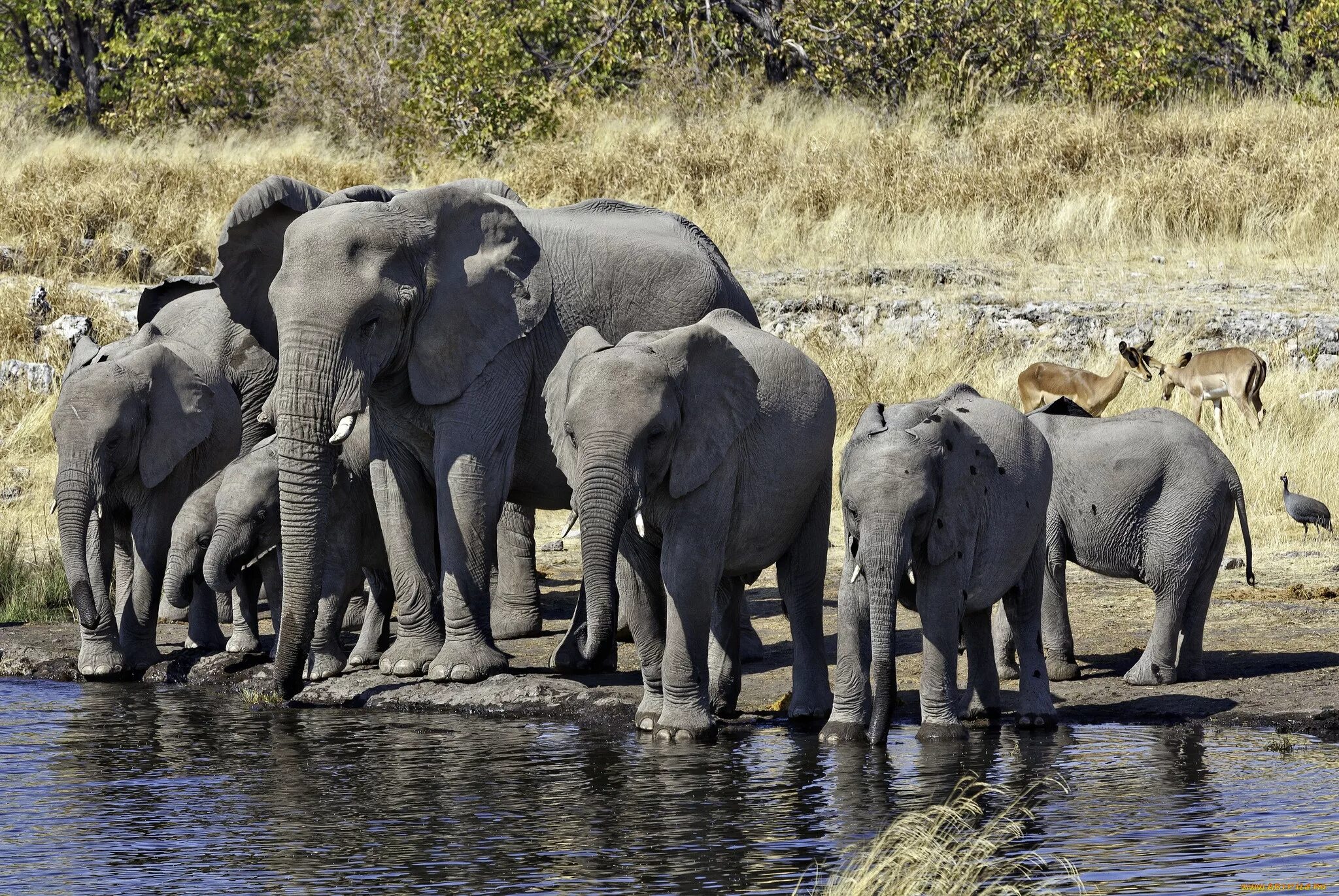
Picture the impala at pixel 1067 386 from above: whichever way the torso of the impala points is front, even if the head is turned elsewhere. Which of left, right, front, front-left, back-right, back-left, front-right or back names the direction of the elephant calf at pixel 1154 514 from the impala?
right

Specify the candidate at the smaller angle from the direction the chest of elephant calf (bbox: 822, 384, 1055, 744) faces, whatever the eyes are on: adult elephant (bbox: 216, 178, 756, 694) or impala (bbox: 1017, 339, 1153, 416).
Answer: the adult elephant

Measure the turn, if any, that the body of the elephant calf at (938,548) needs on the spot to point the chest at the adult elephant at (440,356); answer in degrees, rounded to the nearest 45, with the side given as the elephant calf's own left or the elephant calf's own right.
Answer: approximately 90° to the elephant calf's own right

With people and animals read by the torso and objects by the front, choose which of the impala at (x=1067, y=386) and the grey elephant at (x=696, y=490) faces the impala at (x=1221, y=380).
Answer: the impala at (x=1067, y=386)

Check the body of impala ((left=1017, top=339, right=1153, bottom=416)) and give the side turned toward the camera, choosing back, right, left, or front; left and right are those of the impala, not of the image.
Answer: right

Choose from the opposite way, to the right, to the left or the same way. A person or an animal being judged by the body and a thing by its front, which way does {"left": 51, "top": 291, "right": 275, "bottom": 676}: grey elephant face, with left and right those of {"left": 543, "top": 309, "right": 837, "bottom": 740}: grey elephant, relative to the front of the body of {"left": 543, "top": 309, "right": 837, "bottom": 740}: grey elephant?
the same way

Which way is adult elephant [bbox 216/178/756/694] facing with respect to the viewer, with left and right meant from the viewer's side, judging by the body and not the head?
facing the viewer and to the left of the viewer

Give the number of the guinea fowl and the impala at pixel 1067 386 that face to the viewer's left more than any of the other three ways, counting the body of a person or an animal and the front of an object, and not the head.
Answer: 1

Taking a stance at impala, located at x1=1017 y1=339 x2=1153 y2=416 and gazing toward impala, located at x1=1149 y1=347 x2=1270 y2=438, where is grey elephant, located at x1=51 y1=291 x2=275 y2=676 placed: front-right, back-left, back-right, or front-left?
back-right

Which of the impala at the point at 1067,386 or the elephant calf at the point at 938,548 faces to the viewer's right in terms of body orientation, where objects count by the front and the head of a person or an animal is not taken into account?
the impala

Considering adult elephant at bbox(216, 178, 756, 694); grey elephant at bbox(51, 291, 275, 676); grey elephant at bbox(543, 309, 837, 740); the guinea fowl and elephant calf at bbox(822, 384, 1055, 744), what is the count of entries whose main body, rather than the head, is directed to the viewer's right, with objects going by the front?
0

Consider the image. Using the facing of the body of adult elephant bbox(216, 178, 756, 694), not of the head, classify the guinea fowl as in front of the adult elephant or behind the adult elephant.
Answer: behind

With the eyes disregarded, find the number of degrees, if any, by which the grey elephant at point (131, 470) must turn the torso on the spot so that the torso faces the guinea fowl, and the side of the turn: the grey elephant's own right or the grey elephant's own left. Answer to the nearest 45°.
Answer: approximately 135° to the grey elephant's own left

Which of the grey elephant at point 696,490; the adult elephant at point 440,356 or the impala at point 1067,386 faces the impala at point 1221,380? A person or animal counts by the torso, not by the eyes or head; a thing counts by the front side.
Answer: the impala at point 1067,386

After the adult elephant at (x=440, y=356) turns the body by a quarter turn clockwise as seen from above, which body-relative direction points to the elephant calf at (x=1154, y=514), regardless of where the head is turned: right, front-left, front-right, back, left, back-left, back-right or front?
back-right

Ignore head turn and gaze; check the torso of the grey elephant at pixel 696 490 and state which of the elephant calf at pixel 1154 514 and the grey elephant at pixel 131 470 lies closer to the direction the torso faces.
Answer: the grey elephant

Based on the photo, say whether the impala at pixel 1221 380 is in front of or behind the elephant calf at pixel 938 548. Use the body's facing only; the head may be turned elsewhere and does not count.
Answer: behind

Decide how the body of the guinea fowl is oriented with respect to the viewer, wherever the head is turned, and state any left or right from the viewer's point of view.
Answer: facing to the left of the viewer
